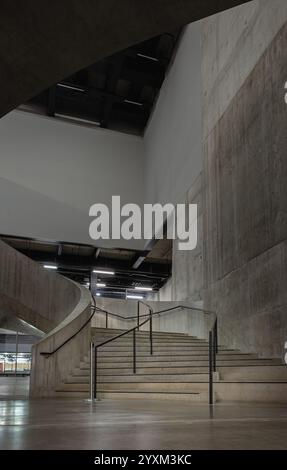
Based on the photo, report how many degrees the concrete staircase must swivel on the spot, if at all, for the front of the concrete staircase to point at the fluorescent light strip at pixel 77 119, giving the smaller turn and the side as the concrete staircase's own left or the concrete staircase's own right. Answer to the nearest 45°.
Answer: approximately 180°

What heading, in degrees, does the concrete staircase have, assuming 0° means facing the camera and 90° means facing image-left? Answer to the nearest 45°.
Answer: approximately 0°
